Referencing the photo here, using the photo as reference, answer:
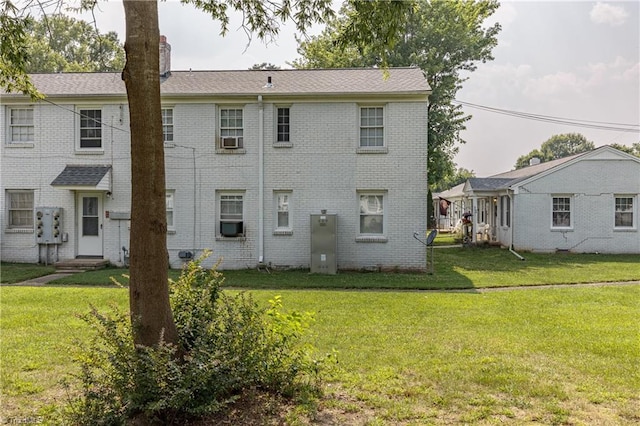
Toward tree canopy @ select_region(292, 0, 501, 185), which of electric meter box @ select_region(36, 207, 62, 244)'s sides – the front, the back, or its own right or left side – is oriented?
left

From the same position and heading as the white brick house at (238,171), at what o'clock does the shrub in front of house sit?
The shrub in front of house is roughly at 12 o'clock from the white brick house.

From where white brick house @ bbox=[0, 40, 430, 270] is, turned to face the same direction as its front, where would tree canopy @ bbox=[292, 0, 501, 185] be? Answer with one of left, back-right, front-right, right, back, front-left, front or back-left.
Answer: back-left

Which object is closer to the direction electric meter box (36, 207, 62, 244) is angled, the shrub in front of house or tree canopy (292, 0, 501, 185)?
the shrub in front of house

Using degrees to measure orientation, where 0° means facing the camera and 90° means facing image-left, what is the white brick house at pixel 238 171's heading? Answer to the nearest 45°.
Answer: approximately 0°

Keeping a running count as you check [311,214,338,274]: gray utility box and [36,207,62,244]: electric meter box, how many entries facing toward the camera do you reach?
2

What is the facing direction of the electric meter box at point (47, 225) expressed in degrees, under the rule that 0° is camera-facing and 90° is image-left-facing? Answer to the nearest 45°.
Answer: approximately 0°

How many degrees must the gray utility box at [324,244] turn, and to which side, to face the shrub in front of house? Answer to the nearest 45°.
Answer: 0° — it already faces it

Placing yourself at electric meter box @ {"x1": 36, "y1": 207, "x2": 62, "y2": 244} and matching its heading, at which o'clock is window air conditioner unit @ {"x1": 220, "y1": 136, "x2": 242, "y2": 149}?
The window air conditioner unit is roughly at 10 o'clock from the electric meter box.
